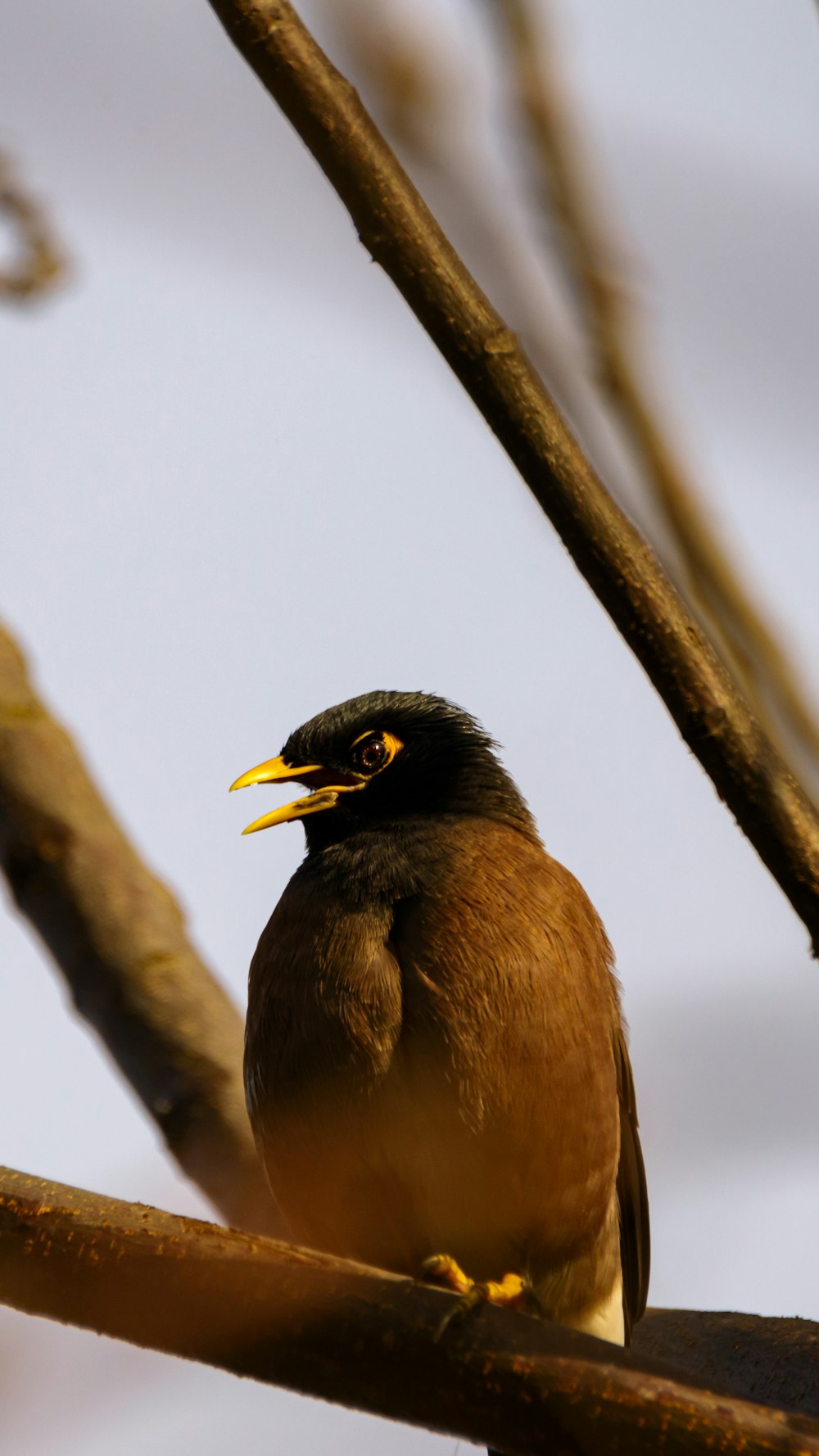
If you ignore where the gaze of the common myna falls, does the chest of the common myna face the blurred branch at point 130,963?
no

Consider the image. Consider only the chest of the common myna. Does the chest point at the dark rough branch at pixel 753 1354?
no

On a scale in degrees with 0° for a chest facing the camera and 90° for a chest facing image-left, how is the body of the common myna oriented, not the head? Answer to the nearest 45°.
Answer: approximately 45°
